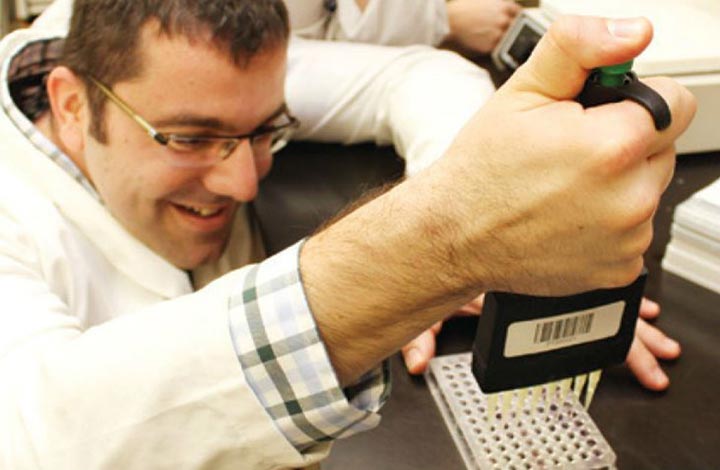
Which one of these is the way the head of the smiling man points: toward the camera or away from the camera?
toward the camera
